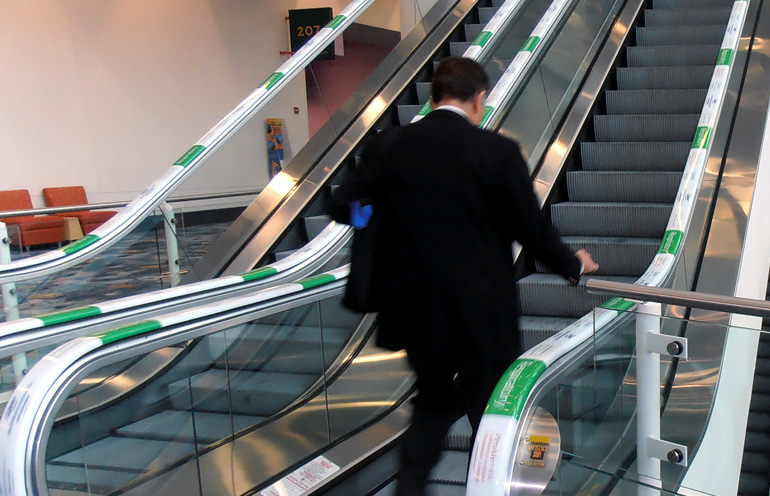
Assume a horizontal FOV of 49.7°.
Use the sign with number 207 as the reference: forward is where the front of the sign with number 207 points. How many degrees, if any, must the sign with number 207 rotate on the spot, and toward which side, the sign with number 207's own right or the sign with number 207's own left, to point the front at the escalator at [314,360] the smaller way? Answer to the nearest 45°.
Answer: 0° — it already faces it

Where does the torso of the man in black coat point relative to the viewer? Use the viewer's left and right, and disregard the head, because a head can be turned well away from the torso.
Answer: facing away from the viewer

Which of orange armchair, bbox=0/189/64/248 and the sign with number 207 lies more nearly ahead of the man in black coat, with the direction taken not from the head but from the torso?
the sign with number 207

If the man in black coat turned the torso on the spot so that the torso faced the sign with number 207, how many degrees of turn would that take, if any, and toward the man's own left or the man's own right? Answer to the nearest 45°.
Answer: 0° — they already face it

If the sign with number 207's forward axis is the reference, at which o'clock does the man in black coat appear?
The man in black coat is roughly at 12 o'clock from the sign with number 207.

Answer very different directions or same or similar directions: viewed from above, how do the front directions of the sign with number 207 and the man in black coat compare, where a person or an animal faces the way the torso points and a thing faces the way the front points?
very different directions

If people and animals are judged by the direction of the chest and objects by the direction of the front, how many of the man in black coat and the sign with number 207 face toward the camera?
1
